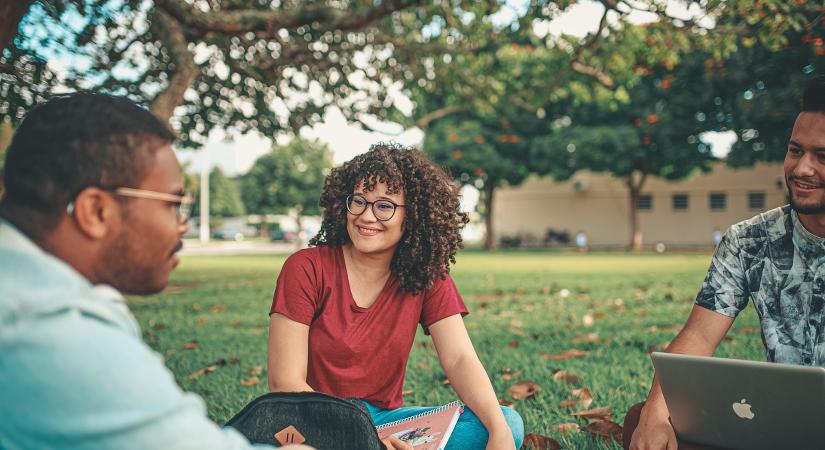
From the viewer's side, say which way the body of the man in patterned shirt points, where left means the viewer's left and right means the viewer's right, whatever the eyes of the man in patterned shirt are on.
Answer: facing the viewer

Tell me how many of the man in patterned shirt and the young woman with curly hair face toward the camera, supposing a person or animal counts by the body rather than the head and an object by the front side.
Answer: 2

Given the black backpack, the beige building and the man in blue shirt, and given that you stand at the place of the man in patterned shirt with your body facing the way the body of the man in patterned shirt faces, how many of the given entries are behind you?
1

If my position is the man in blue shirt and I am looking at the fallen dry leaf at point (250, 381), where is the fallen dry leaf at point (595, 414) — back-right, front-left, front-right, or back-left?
front-right

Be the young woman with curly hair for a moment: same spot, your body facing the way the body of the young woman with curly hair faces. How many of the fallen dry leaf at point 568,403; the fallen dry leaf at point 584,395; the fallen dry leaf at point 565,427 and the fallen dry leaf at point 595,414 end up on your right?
0

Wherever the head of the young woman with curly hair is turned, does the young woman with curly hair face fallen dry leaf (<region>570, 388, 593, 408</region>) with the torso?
no

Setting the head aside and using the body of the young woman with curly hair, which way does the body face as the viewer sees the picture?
toward the camera

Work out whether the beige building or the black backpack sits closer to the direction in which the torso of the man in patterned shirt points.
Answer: the black backpack

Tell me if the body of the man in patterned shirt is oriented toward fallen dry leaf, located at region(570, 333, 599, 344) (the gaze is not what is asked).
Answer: no

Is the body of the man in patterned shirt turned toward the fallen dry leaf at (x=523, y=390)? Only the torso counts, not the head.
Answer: no

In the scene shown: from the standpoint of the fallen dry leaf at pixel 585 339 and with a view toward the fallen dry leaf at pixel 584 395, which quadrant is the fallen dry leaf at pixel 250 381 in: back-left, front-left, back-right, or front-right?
front-right

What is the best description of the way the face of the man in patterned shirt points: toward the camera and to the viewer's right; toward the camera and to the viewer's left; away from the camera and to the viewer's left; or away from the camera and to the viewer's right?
toward the camera and to the viewer's left

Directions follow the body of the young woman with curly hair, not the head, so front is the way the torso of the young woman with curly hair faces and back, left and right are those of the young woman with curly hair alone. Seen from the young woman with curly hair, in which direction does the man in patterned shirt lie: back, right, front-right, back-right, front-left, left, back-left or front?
left

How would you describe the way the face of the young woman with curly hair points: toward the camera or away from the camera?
toward the camera

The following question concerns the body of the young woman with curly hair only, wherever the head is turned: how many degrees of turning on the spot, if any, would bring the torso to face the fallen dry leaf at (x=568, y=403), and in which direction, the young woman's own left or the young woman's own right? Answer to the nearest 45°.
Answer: approximately 135° to the young woman's own left
